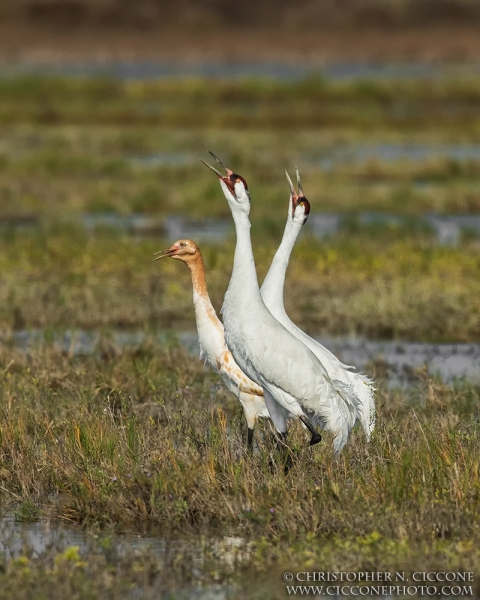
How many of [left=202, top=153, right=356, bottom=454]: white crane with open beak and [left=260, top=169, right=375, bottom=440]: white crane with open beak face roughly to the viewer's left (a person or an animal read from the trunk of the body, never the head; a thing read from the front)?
2

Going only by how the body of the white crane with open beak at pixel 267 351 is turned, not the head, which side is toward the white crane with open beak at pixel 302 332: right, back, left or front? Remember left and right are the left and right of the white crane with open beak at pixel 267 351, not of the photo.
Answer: right

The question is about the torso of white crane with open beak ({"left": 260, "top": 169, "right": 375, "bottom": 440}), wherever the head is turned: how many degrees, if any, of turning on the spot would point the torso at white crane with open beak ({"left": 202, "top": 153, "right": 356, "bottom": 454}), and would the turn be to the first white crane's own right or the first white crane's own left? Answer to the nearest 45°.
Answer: approximately 90° to the first white crane's own left

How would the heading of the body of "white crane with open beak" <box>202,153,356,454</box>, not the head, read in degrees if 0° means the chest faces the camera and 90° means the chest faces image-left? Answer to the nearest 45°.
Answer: approximately 90°

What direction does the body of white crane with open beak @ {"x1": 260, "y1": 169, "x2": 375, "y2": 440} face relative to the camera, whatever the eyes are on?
to the viewer's left
